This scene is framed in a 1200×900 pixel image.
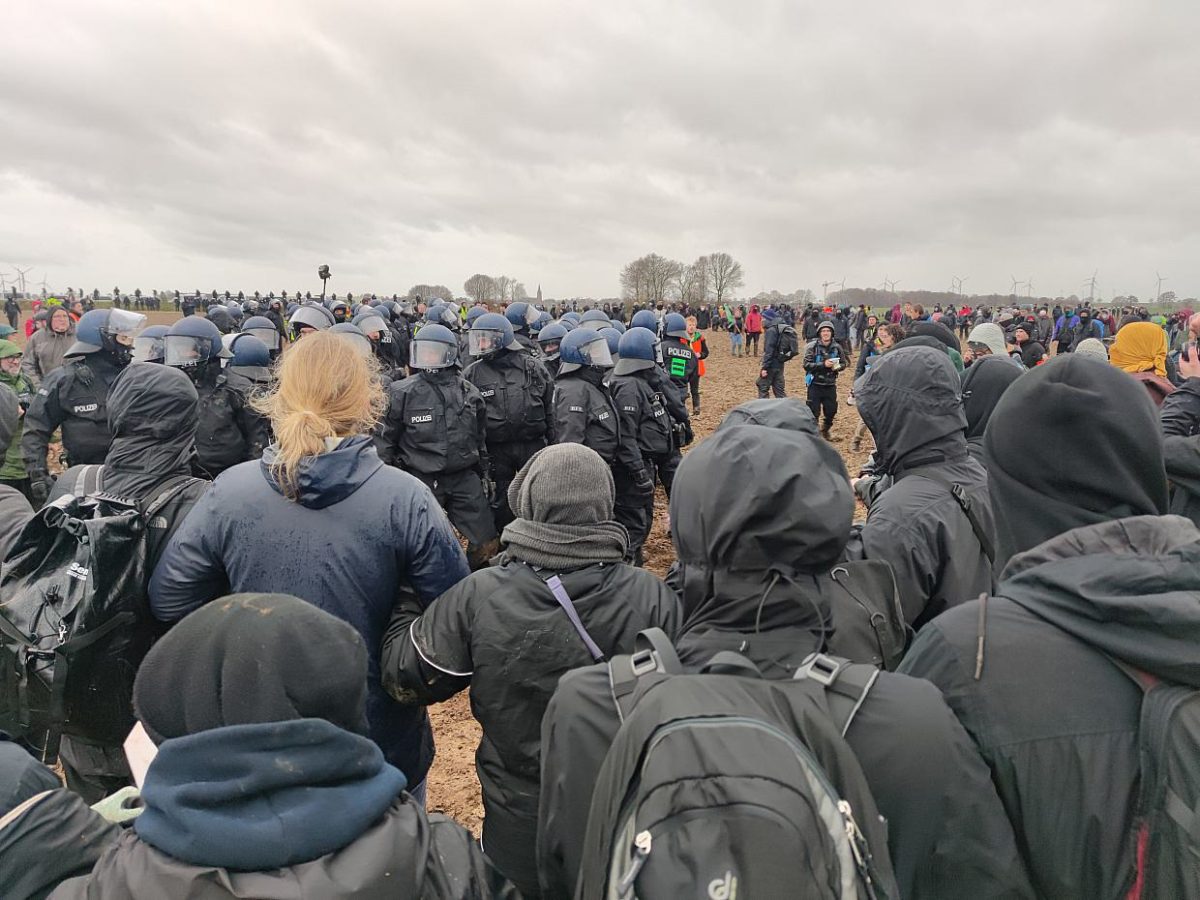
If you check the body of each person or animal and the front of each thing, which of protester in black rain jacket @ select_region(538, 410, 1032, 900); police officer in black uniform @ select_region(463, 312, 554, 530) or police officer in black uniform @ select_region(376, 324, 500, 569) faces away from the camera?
the protester in black rain jacket

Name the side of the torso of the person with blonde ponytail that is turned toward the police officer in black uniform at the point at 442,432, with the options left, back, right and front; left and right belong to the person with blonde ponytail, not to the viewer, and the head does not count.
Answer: front

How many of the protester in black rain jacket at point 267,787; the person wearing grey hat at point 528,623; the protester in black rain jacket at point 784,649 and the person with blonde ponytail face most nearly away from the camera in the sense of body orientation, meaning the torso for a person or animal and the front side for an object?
4

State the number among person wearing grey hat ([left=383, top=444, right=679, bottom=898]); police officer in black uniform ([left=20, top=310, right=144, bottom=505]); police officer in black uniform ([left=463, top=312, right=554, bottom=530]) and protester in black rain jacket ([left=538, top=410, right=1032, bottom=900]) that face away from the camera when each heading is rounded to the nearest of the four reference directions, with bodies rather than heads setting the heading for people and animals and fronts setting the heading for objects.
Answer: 2

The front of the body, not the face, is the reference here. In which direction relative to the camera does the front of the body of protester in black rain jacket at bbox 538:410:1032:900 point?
away from the camera

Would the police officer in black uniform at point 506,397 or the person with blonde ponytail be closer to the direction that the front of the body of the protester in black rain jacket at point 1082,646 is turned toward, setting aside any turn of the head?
the police officer in black uniform

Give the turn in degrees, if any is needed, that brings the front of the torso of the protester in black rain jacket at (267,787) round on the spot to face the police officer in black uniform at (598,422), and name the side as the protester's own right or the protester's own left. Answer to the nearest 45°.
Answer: approximately 45° to the protester's own right

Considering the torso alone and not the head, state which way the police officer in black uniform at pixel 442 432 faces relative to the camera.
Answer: toward the camera

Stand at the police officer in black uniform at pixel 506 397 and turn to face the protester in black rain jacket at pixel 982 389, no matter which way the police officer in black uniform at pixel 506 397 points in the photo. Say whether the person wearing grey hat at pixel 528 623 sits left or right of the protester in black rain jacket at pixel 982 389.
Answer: right

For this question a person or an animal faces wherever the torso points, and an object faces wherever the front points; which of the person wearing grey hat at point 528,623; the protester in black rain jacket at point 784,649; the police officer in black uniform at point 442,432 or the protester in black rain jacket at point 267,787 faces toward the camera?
the police officer in black uniform

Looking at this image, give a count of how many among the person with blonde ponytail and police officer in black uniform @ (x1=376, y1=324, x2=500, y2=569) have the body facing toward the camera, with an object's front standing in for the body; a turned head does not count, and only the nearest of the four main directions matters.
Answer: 1

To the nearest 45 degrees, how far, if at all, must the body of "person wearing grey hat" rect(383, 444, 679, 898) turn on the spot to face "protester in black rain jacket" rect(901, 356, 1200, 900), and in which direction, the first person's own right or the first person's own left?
approximately 135° to the first person's own right

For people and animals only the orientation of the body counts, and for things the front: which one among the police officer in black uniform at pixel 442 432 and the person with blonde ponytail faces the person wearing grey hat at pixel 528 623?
the police officer in black uniform

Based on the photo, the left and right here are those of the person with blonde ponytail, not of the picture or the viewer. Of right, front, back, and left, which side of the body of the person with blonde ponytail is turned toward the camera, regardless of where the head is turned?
back

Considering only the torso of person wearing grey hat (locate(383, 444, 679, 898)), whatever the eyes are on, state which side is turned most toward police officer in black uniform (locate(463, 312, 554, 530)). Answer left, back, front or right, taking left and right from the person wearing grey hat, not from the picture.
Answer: front

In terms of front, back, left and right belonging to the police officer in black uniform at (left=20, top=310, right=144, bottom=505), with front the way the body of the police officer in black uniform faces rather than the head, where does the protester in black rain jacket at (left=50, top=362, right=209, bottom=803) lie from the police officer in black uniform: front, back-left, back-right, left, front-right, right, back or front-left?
front-right

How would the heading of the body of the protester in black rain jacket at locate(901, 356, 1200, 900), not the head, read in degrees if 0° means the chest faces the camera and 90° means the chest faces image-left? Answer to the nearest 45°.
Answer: approximately 135°

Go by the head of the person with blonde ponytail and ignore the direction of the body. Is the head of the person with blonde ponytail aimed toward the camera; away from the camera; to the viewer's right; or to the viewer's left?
away from the camera

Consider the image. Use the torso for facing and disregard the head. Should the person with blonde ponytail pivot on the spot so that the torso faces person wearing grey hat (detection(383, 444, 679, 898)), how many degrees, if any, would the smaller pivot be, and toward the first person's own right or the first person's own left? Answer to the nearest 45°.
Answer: approximately 135° to the first person's own right

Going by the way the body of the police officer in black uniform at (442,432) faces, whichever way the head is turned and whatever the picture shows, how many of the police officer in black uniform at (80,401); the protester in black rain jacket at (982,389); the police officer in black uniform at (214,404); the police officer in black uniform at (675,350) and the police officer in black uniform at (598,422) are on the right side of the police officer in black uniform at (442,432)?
2
